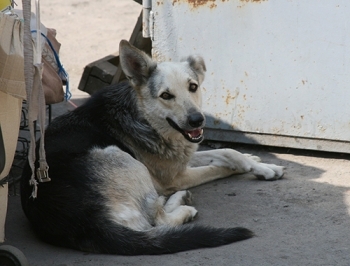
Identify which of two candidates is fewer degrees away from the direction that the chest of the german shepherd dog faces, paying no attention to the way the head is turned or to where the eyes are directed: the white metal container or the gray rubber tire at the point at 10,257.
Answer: the white metal container

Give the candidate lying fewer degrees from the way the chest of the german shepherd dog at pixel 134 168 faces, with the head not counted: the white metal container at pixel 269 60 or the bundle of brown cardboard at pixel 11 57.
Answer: the white metal container

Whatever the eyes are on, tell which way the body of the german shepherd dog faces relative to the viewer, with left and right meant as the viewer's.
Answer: facing to the right of the viewer
